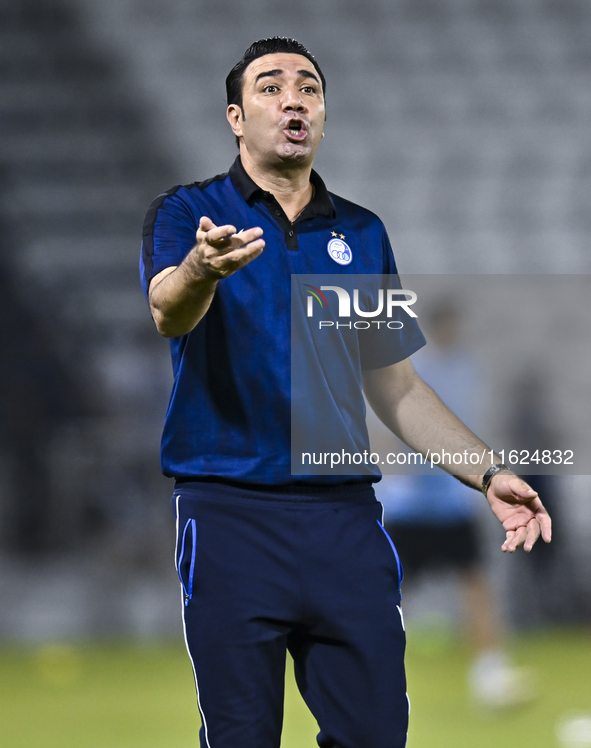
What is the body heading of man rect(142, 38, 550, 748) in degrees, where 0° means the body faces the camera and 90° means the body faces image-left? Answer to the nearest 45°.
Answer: approximately 0°

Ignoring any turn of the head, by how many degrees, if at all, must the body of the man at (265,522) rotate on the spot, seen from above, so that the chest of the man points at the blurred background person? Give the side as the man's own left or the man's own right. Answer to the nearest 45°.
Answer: approximately 180°
